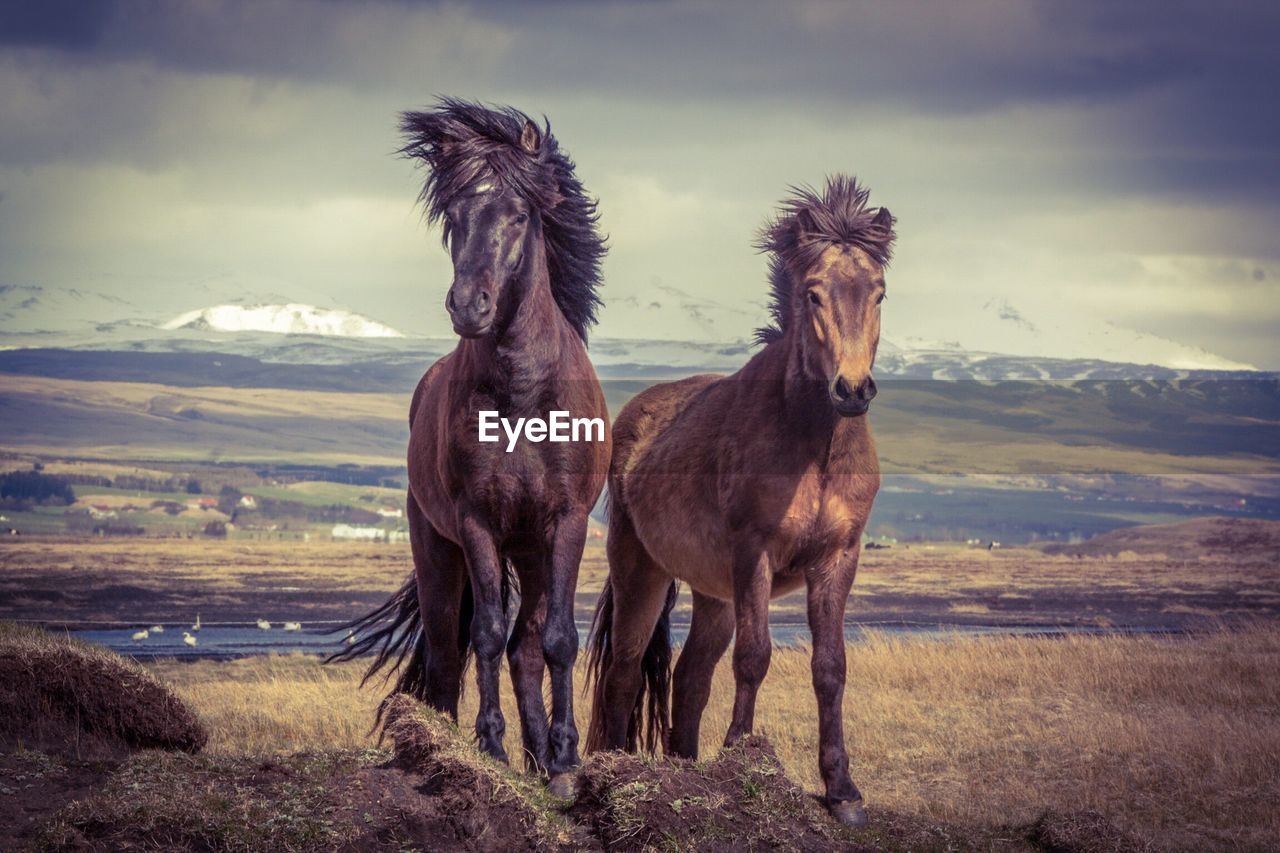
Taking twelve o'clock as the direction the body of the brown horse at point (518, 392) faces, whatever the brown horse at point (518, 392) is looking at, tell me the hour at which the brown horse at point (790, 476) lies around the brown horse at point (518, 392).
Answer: the brown horse at point (790, 476) is roughly at 9 o'clock from the brown horse at point (518, 392).

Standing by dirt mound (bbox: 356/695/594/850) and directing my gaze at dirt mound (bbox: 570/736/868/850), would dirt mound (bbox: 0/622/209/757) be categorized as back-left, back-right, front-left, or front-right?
back-left

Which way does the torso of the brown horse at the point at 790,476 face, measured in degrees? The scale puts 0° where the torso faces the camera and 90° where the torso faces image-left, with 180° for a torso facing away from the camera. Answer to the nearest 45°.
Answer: approximately 315°

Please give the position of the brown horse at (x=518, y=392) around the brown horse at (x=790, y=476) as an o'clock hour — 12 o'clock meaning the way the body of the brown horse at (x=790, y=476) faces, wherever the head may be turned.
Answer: the brown horse at (x=518, y=392) is roughly at 4 o'clock from the brown horse at (x=790, y=476).

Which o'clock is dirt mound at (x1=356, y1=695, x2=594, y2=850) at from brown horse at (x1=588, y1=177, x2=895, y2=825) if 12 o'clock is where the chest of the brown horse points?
The dirt mound is roughly at 3 o'clock from the brown horse.

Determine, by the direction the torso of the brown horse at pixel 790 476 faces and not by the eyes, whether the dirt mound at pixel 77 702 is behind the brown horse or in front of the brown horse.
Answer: behind

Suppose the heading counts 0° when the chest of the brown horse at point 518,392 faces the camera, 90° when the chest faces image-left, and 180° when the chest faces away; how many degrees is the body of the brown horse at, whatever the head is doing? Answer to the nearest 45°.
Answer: approximately 0°
